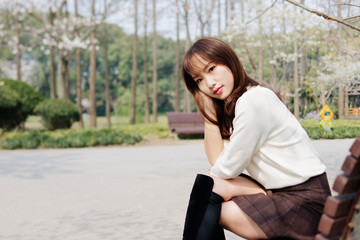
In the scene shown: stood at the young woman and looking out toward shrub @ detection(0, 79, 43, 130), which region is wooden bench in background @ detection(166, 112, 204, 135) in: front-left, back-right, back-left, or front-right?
front-right

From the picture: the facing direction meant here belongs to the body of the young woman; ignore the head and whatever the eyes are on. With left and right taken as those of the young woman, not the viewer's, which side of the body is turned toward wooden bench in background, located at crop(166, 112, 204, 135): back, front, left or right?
right

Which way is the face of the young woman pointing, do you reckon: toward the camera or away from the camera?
toward the camera

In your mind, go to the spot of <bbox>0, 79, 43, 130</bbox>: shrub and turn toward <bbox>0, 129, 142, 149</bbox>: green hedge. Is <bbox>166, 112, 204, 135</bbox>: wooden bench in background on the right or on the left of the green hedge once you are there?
left

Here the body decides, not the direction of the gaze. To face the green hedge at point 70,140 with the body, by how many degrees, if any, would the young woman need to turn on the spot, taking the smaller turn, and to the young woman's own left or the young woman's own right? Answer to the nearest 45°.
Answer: approximately 45° to the young woman's own right

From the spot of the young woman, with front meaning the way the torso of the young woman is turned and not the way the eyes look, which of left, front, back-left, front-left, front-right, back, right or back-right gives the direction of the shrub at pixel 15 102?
front-right

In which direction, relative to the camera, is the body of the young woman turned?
to the viewer's left

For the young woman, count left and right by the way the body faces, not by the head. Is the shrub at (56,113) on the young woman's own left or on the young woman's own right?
on the young woman's own right
